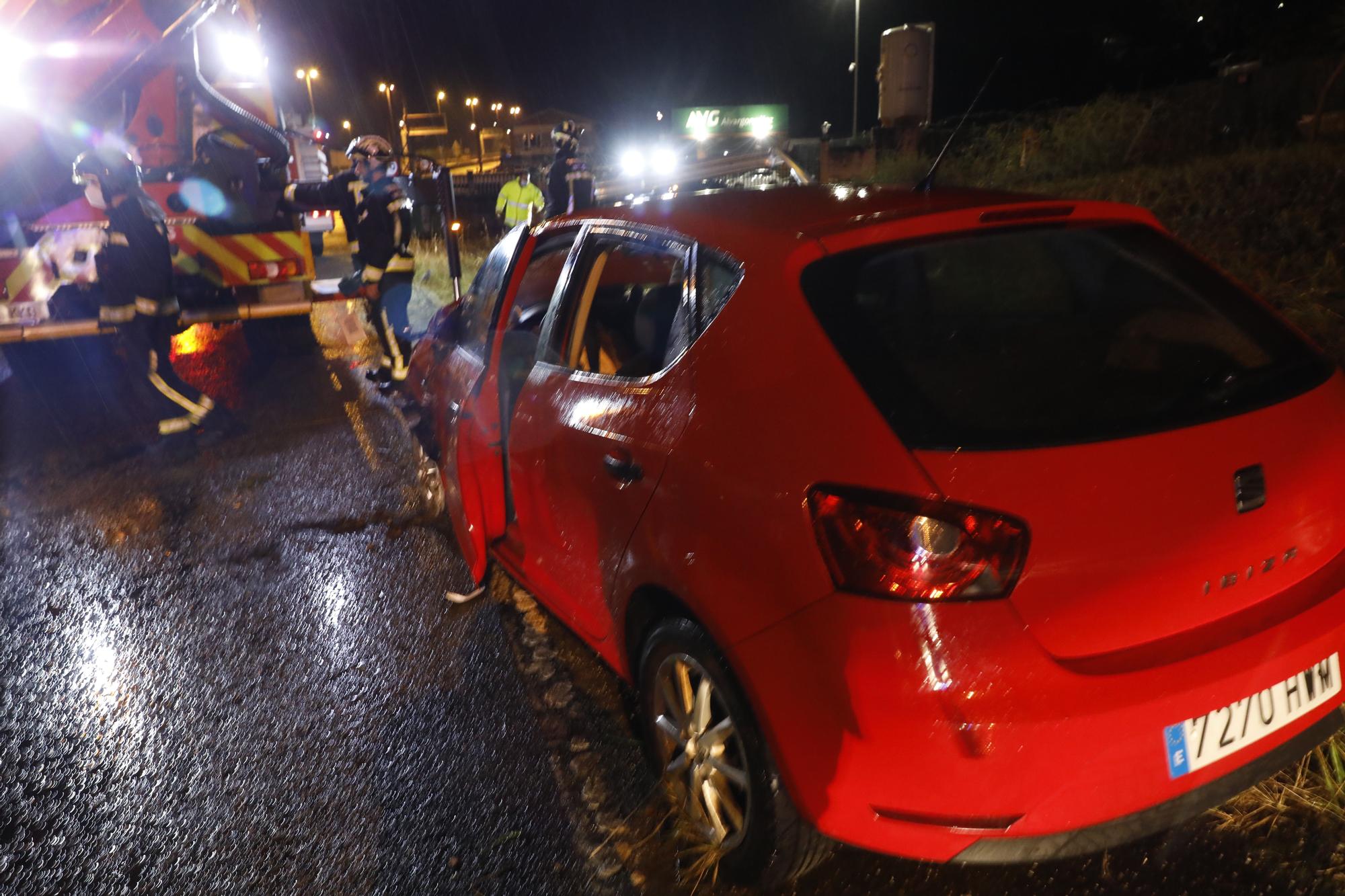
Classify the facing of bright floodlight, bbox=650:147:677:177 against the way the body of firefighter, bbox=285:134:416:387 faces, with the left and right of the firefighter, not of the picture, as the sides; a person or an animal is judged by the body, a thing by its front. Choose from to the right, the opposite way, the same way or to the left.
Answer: to the left

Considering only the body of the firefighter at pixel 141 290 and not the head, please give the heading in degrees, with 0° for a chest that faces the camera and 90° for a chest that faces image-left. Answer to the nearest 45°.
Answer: approximately 90°

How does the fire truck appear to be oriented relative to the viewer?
away from the camera

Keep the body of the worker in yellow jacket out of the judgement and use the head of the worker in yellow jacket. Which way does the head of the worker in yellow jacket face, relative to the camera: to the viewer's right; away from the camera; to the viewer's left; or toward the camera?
toward the camera

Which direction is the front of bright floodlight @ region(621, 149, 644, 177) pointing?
toward the camera

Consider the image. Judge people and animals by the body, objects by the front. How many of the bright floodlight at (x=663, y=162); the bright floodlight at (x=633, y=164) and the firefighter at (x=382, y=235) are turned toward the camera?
2

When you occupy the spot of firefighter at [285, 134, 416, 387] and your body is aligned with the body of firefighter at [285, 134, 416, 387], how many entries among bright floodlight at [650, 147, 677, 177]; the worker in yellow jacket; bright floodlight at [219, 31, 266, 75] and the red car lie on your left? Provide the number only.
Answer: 1

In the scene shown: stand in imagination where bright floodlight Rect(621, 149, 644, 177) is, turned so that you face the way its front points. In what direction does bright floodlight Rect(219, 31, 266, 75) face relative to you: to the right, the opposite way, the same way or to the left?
the same way

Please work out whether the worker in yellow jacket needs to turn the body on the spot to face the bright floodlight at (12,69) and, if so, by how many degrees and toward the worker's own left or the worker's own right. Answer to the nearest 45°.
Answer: approximately 45° to the worker's own right

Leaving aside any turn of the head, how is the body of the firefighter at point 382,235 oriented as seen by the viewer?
to the viewer's left

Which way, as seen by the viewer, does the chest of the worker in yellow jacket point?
toward the camera

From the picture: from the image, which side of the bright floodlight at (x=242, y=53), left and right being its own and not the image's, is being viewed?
front

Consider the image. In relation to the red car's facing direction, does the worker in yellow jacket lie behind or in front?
in front

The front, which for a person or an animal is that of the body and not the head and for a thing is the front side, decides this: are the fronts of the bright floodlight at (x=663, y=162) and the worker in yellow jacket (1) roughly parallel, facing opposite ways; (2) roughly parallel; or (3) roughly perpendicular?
roughly parallel
